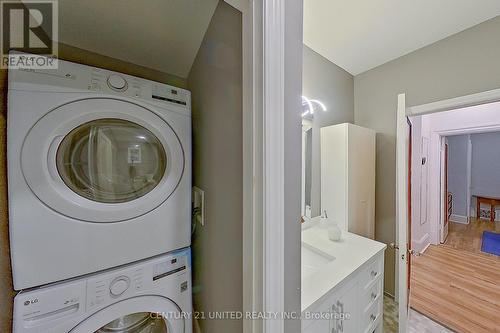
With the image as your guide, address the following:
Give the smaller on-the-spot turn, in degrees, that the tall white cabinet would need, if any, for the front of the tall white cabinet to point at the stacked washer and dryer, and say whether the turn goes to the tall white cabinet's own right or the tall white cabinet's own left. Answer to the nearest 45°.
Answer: approximately 90° to the tall white cabinet's own right

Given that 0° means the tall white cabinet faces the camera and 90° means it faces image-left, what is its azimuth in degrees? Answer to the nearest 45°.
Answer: approximately 315°

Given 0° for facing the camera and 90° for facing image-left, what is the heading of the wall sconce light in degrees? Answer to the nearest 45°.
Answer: approximately 315°
